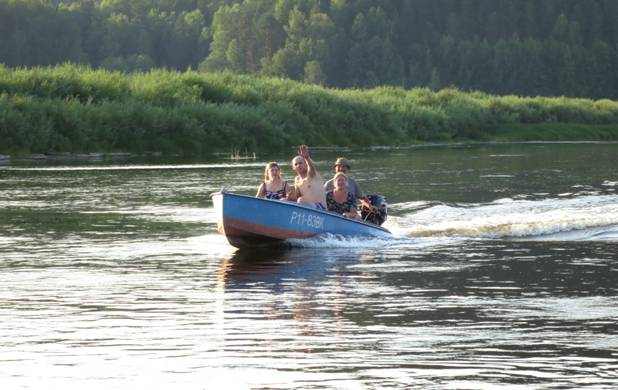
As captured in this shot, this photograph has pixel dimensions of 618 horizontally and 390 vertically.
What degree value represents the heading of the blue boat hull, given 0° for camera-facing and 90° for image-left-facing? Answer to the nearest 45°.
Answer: approximately 45°

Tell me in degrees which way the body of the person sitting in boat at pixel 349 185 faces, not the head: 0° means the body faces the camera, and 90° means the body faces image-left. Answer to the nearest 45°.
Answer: approximately 45°

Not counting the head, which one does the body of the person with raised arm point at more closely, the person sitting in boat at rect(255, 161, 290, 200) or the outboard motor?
the person sitting in boat

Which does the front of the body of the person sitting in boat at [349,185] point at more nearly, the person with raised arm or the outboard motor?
the person with raised arm
